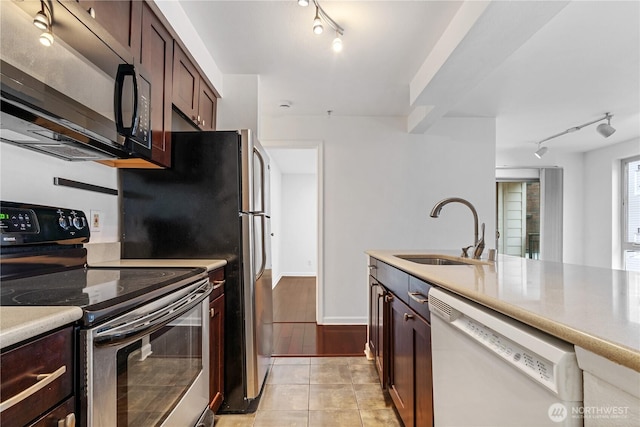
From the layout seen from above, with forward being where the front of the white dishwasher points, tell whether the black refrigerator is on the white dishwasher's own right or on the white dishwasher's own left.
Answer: on the white dishwasher's own right

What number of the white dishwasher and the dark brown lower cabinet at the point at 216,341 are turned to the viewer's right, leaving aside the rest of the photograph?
1

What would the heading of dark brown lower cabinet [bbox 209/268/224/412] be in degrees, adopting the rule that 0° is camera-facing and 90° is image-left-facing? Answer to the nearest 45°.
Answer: approximately 270°

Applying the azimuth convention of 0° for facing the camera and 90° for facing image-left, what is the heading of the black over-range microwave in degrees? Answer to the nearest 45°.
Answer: approximately 315°

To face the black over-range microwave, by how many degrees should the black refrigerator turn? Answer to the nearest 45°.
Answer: approximately 135° to its right

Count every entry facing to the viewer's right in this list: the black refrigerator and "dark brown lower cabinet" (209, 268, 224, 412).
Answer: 2

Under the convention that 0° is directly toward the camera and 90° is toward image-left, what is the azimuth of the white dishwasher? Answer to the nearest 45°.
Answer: approximately 45°

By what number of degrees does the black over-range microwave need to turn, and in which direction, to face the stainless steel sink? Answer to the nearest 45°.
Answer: approximately 45° to its left

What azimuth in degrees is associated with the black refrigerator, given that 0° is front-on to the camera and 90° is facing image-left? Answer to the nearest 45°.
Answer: approximately 270°

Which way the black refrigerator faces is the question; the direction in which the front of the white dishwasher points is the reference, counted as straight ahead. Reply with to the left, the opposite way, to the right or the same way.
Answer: the opposite way

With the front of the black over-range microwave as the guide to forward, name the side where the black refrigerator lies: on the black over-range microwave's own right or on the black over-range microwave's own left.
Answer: on the black over-range microwave's own left

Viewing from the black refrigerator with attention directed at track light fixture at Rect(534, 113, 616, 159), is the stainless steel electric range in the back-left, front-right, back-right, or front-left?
back-right

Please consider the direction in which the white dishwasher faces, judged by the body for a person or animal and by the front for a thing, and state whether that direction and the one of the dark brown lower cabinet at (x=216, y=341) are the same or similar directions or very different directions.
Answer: very different directions

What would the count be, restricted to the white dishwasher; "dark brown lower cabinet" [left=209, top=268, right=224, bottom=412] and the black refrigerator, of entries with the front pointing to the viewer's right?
2
